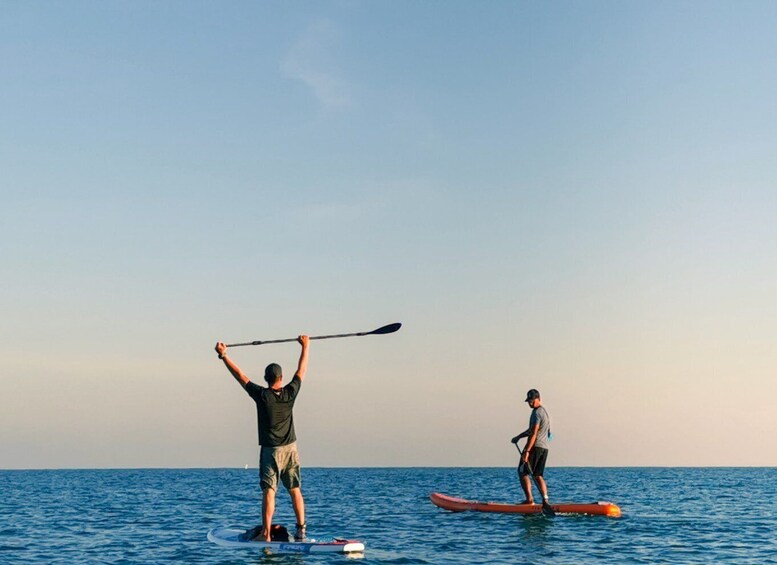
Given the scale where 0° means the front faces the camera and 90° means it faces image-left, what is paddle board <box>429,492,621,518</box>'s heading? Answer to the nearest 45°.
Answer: approximately 90°

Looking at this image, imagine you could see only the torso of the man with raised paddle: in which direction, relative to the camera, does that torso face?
away from the camera

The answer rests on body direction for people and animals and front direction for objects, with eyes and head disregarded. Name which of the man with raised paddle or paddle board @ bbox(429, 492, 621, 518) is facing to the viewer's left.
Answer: the paddle board

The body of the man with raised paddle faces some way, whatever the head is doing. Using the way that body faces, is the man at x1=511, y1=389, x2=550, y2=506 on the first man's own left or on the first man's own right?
on the first man's own right

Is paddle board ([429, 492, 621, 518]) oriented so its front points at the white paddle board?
no

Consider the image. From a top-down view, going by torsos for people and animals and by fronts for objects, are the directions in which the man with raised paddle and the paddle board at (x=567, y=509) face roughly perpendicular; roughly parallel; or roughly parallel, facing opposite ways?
roughly perpendicular

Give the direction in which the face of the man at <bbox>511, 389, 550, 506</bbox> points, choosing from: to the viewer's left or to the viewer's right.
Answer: to the viewer's left

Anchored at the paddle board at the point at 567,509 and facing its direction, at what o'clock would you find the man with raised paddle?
The man with raised paddle is roughly at 10 o'clock from the paddle board.

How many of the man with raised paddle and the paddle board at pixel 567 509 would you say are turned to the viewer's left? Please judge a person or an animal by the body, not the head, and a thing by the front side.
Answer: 1
